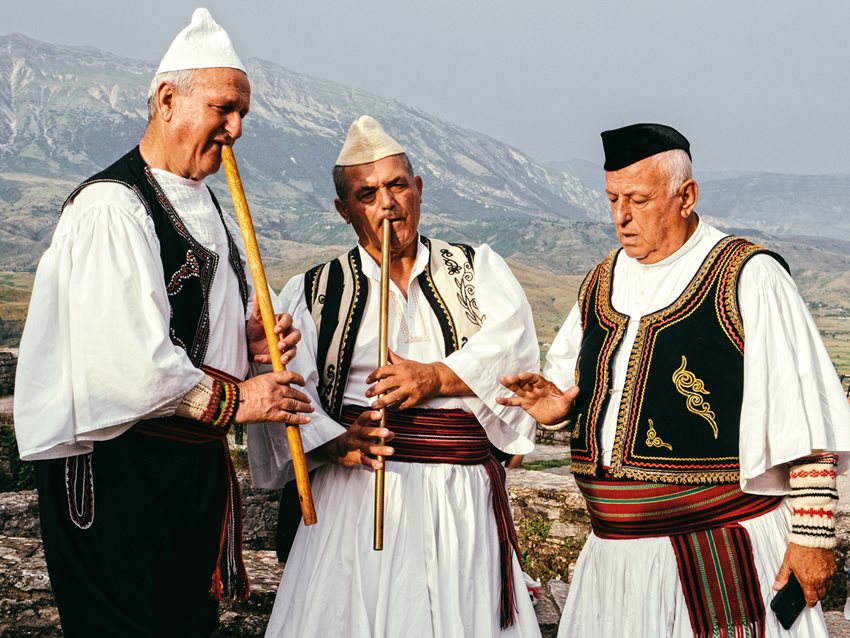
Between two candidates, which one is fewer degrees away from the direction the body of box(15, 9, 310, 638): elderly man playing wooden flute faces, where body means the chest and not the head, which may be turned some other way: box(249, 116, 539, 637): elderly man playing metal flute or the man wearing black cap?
the man wearing black cap

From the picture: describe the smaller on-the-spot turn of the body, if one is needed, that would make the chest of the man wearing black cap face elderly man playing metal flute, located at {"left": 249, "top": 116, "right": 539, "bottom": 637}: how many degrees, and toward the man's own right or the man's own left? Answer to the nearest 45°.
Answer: approximately 45° to the man's own right

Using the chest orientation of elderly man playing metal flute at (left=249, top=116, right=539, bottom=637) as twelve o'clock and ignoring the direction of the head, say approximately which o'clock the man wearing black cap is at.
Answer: The man wearing black cap is roughly at 10 o'clock from the elderly man playing metal flute.

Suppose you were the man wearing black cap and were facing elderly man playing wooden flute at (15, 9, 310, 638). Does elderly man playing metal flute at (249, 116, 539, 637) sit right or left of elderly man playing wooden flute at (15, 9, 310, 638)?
right

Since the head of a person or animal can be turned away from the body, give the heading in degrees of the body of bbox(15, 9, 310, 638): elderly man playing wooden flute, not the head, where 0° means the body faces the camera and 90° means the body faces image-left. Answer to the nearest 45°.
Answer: approximately 315°

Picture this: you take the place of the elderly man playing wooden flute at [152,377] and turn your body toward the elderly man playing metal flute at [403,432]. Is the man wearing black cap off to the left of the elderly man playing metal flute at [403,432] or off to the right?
right

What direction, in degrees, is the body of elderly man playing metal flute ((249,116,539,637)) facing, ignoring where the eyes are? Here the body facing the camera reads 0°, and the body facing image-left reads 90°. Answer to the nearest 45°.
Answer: approximately 0°

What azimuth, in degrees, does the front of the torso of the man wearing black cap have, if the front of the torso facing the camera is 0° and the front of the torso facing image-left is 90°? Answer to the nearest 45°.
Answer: approximately 45°
